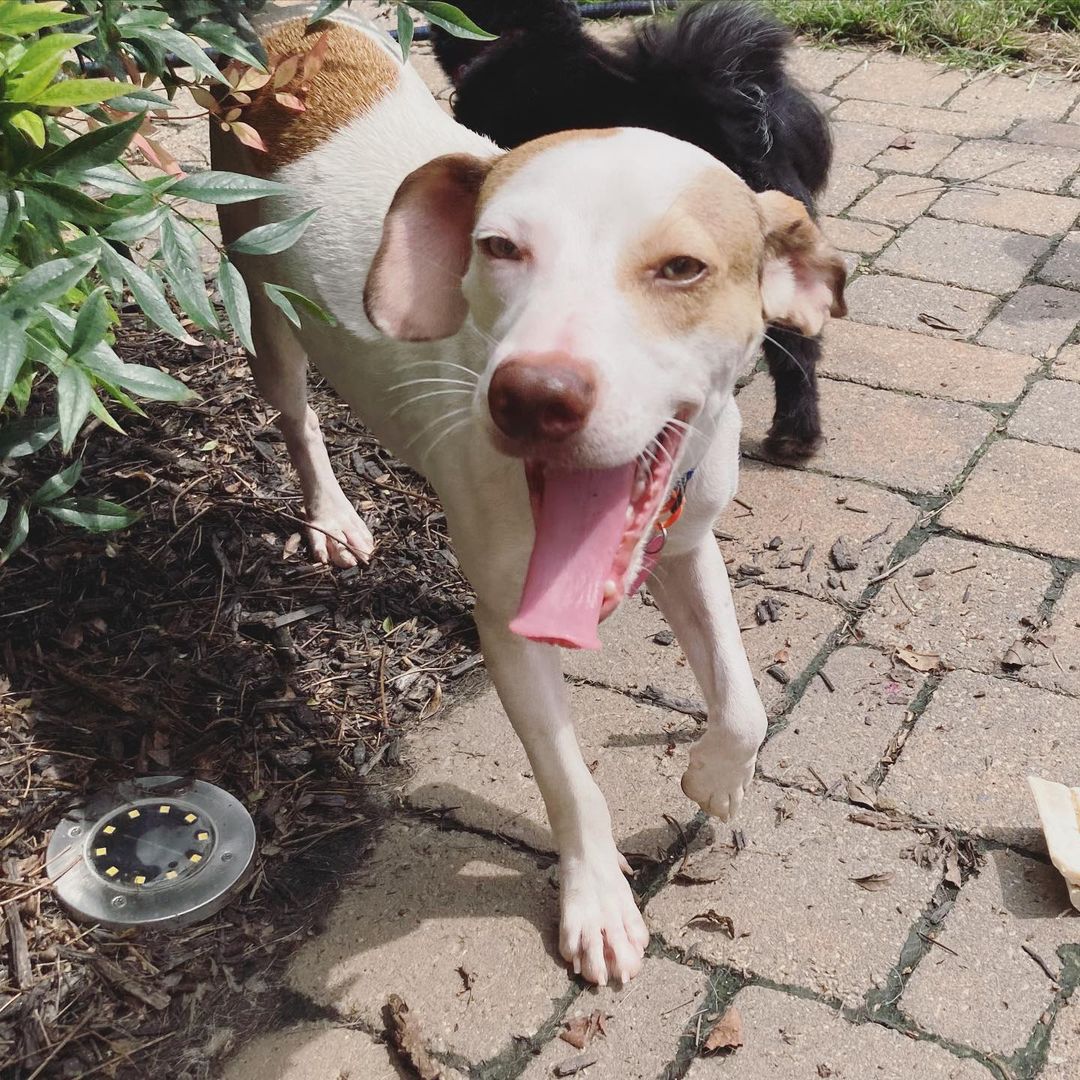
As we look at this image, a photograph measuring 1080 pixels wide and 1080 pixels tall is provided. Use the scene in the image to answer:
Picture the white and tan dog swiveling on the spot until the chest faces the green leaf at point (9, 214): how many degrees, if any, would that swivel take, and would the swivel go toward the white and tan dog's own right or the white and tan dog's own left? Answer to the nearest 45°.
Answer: approximately 90° to the white and tan dog's own right

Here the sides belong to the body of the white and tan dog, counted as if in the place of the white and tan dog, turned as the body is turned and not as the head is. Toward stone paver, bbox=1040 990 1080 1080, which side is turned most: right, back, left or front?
front

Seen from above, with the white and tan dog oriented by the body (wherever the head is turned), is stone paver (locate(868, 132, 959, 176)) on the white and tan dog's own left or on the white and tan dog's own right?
on the white and tan dog's own left

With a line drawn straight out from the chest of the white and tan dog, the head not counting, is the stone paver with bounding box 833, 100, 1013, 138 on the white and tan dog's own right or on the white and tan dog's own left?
on the white and tan dog's own left

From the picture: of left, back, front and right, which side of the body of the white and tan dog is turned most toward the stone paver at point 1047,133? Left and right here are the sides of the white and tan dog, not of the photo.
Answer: left

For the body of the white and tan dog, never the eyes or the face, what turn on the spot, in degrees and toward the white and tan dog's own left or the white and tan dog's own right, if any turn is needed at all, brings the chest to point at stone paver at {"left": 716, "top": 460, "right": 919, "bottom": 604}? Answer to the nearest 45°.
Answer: approximately 90° to the white and tan dog's own left

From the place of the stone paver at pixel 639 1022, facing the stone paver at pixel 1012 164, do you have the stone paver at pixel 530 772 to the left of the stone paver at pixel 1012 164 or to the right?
left

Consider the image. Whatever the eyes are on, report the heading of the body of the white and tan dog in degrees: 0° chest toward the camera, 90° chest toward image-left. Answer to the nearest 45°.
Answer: approximately 315°

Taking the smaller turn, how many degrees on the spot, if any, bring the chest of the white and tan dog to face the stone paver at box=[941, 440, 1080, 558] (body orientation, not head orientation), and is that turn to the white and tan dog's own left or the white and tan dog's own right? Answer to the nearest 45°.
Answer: approximately 90° to the white and tan dog's own left

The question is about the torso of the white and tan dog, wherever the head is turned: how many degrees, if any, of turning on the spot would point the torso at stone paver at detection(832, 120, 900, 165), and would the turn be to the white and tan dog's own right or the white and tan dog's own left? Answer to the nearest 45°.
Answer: approximately 135° to the white and tan dog's own left

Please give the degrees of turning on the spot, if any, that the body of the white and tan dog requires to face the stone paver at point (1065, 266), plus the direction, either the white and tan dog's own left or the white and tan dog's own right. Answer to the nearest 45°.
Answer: approximately 90° to the white and tan dog's own left

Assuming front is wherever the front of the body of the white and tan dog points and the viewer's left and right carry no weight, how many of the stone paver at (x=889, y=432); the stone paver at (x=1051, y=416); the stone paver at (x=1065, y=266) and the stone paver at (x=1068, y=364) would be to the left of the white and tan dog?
4

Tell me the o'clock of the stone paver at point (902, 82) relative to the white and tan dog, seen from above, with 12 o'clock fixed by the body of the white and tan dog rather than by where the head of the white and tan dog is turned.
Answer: The stone paver is roughly at 8 o'clock from the white and tan dog.

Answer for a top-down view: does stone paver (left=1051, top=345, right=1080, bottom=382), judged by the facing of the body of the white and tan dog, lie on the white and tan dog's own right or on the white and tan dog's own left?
on the white and tan dog's own left
